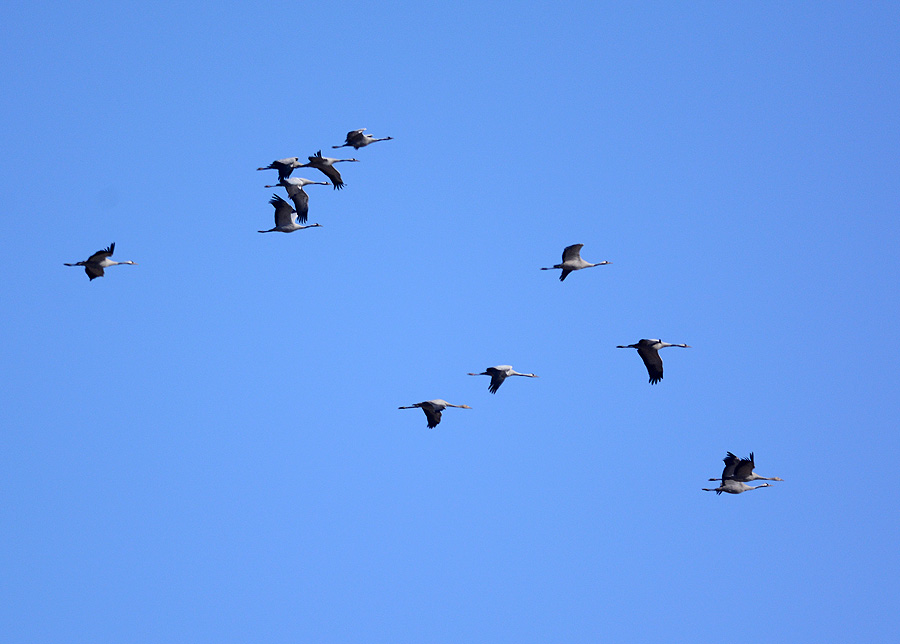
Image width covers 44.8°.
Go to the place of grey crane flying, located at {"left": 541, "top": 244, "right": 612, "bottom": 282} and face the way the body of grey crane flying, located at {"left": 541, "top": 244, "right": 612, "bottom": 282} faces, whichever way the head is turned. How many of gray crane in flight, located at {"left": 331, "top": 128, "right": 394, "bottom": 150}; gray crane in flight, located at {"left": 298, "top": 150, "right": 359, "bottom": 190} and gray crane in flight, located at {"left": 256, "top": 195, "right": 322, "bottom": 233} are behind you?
3

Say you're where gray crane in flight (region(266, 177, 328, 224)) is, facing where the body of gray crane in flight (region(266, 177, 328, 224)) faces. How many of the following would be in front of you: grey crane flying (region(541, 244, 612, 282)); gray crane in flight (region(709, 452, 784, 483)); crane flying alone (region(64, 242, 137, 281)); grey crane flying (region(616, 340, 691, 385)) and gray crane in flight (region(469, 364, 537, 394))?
4

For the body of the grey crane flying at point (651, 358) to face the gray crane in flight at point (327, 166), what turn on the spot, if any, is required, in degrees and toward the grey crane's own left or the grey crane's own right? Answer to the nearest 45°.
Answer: approximately 180°

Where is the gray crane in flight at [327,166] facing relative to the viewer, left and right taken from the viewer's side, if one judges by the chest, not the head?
facing to the right of the viewer

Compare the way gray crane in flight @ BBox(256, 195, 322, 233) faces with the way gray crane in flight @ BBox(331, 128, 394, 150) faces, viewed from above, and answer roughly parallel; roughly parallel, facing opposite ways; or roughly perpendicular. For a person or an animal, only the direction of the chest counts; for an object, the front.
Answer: roughly parallel

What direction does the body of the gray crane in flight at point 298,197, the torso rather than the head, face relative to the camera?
to the viewer's right

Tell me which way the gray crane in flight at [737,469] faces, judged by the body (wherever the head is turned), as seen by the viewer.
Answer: to the viewer's right

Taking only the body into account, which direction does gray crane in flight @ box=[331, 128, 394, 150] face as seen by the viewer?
to the viewer's right

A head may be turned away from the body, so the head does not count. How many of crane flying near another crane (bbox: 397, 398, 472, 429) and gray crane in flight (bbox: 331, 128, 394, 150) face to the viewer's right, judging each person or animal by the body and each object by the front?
2

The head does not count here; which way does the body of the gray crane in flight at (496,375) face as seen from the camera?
to the viewer's right

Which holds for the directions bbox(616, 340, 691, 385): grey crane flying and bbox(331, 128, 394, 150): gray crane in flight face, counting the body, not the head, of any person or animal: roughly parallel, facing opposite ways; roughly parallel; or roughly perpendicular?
roughly parallel

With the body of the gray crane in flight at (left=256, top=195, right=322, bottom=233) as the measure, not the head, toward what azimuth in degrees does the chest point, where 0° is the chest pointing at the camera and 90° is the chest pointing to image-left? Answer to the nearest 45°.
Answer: approximately 270°

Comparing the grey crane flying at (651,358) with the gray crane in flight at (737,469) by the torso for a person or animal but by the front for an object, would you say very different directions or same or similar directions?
same or similar directions
